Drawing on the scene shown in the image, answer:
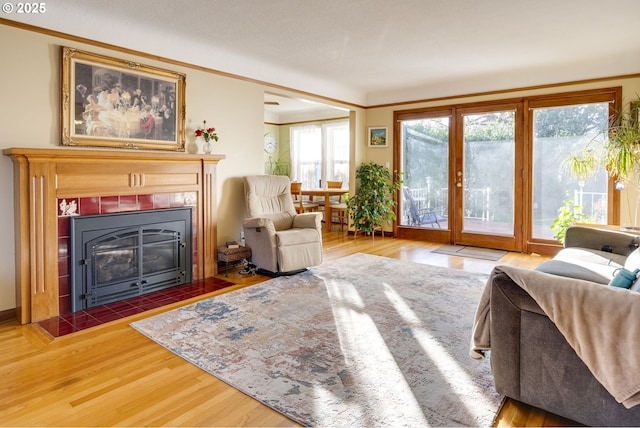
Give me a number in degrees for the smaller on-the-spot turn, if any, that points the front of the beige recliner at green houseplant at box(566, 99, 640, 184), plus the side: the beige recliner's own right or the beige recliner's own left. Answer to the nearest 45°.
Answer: approximately 45° to the beige recliner's own left

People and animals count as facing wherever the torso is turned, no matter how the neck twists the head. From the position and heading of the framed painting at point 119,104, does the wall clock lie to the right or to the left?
on its left

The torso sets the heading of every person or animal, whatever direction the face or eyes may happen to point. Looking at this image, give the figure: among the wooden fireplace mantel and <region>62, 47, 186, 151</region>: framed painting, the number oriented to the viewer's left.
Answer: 0

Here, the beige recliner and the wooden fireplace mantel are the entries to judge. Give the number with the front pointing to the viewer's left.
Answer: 0

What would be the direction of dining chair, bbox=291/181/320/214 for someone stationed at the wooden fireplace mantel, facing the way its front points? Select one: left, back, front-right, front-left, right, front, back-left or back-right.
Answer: left

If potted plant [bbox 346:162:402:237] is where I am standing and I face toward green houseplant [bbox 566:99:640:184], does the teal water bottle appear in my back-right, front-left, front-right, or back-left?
front-right

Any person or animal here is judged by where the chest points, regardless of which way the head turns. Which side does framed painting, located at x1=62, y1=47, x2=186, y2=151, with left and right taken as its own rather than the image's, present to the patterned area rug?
front

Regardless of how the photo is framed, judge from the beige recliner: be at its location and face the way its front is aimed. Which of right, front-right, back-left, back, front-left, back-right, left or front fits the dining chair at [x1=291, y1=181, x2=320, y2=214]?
back-left

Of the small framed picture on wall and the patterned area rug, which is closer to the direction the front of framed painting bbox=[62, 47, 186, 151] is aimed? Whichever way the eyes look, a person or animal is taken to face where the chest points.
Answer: the patterned area rug

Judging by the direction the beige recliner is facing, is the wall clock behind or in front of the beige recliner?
behind

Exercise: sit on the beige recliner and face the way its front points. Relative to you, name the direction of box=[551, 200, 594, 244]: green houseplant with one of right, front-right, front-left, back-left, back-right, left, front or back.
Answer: front-left

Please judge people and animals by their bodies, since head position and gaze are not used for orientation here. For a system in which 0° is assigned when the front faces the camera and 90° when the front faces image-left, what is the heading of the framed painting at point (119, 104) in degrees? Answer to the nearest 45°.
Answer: approximately 315°

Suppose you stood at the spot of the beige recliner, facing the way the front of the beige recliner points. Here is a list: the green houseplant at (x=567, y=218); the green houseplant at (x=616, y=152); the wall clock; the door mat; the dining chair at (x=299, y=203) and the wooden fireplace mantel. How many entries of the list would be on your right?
1

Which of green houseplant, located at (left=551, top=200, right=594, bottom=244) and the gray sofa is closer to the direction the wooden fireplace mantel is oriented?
the gray sofa

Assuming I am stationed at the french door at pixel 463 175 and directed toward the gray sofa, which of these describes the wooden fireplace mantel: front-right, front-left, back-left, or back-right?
front-right

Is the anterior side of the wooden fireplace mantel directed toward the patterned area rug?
yes
